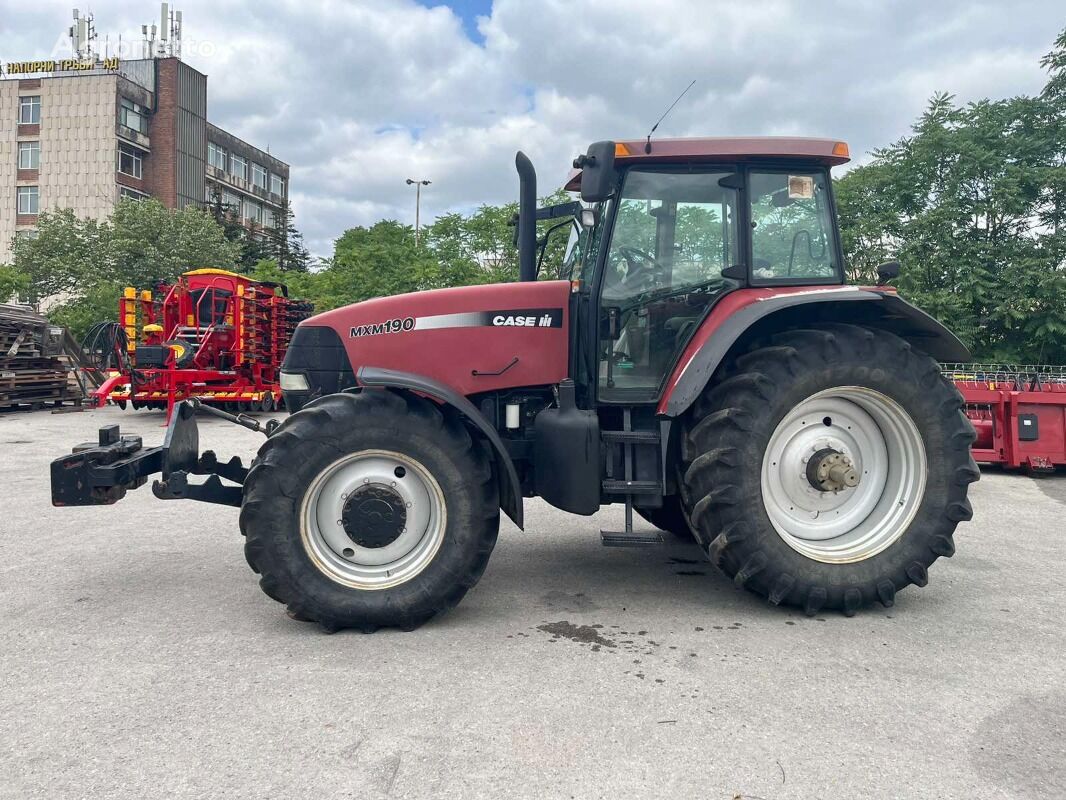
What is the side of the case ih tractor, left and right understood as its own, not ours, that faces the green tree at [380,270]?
right

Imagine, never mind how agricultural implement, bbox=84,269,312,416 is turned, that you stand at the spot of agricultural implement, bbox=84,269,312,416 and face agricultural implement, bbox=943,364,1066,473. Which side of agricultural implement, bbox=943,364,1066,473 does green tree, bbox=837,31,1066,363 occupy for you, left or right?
left

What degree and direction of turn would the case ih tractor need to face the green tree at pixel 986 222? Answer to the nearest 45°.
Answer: approximately 135° to its right

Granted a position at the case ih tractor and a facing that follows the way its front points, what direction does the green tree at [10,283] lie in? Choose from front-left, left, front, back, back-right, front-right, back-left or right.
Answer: front-right

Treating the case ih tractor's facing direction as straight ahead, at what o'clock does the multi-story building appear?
The multi-story building is roughly at 2 o'clock from the case ih tractor.

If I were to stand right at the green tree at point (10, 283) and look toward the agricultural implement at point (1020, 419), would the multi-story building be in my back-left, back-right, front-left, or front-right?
back-left

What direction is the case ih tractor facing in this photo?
to the viewer's left

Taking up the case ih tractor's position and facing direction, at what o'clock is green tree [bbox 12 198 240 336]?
The green tree is roughly at 2 o'clock from the case ih tractor.

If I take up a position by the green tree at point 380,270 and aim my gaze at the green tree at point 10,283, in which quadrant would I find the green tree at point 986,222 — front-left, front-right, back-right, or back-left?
back-left
